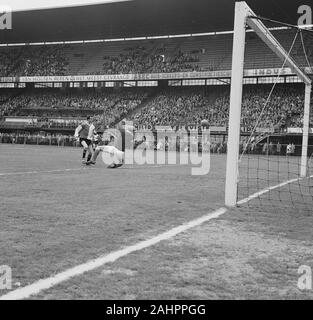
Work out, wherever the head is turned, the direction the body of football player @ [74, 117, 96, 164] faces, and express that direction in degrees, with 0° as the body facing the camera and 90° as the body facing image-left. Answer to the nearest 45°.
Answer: approximately 315°

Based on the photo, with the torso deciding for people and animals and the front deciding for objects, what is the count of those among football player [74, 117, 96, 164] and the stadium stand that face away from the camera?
0

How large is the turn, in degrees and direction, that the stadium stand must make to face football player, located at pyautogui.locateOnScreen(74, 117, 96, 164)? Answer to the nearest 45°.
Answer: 0° — it already faces them

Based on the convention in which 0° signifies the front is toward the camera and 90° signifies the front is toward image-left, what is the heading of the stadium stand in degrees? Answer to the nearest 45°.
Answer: approximately 0°

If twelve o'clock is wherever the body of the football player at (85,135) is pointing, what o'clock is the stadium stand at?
The stadium stand is roughly at 8 o'clock from the football player.
